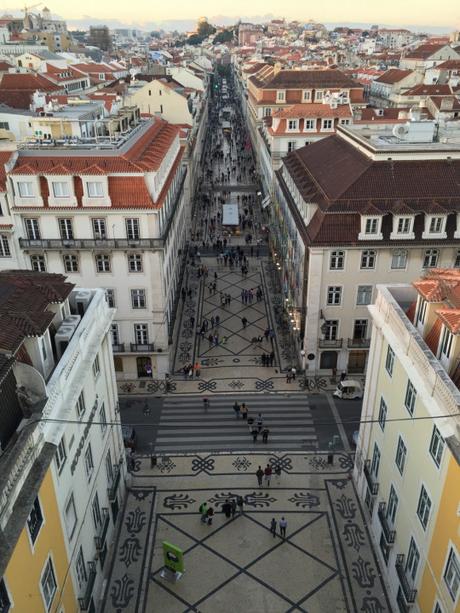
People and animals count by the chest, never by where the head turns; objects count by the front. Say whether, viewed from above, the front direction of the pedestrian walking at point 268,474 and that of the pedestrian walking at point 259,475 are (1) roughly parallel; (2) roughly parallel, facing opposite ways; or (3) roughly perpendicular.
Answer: roughly parallel
